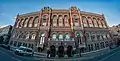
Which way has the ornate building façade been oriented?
toward the camera

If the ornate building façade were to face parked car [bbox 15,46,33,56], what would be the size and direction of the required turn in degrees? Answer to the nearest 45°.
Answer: approximately 90° to its right
